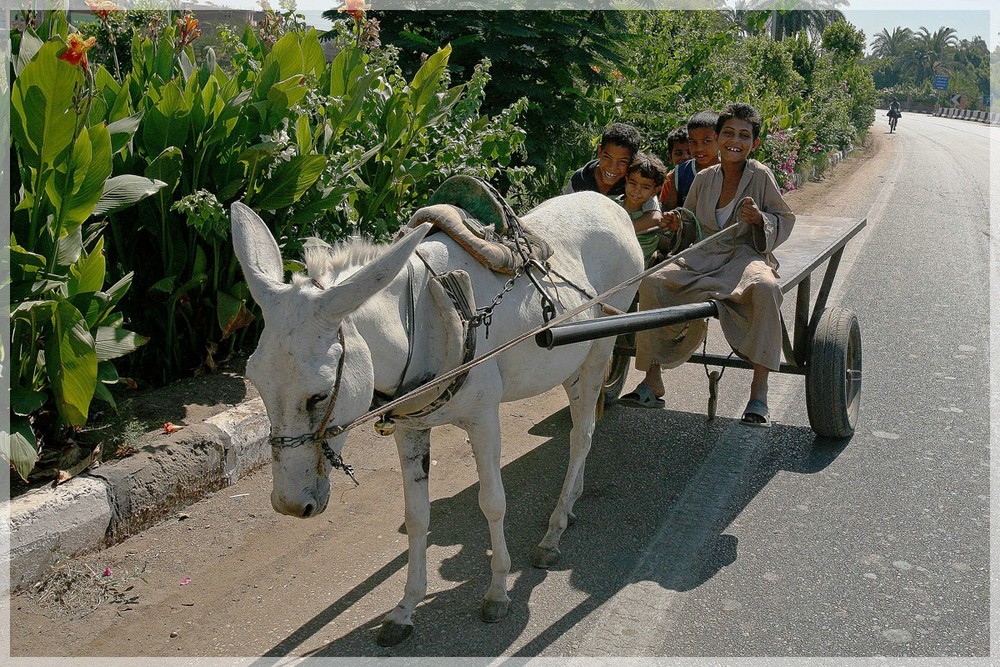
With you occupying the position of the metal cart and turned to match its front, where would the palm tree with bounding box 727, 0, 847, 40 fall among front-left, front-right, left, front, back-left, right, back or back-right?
back-right

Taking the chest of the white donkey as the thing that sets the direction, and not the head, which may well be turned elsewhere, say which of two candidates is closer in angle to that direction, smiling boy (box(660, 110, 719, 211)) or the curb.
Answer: the curb

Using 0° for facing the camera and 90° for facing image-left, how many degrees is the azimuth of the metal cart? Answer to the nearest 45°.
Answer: approximately 45°

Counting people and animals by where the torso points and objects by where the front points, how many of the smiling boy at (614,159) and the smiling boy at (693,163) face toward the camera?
2

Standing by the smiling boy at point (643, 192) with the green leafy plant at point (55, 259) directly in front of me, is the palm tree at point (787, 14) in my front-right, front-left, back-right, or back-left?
back-right

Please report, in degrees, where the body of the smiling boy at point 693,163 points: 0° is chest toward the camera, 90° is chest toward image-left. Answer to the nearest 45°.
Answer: approximately 0°

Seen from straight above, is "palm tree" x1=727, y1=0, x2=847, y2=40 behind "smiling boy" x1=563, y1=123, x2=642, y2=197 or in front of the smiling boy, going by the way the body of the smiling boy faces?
behind

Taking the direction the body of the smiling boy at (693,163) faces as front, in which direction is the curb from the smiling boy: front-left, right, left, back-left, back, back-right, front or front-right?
front-right

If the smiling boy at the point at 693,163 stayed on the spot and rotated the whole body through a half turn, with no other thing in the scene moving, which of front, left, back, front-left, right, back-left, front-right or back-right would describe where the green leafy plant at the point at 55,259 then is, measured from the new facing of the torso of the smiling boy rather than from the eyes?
back-left

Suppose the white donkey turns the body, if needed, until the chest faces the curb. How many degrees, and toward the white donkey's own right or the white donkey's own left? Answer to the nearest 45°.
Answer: approximately 90° to the white donkey's own right
